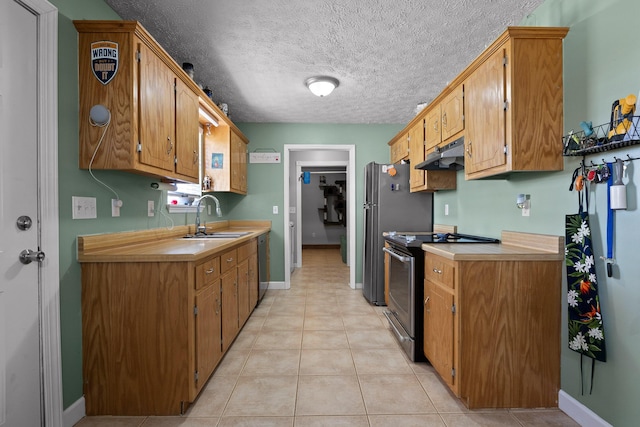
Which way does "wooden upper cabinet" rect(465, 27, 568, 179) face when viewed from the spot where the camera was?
facing to the left of the viewer

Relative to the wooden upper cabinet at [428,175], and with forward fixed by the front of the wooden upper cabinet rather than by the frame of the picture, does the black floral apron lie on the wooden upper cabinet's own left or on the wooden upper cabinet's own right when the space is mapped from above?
on the wooden upper cabinet's own left

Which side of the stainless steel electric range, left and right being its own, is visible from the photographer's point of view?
left

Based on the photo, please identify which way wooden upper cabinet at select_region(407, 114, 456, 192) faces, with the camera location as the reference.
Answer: facing to the left of the viewer

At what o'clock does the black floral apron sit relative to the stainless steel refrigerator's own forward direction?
The black floral apron is roughly at 8 o'clock from the stainless steel refrigerator.

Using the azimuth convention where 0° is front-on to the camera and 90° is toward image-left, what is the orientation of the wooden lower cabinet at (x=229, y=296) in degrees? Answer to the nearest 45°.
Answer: approximately 270°

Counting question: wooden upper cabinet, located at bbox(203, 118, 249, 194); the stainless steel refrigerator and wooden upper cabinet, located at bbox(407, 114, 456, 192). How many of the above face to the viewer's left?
2

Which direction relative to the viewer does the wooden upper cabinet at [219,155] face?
to the viewer's right

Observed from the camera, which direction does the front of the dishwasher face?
facing to the right of the viewer
